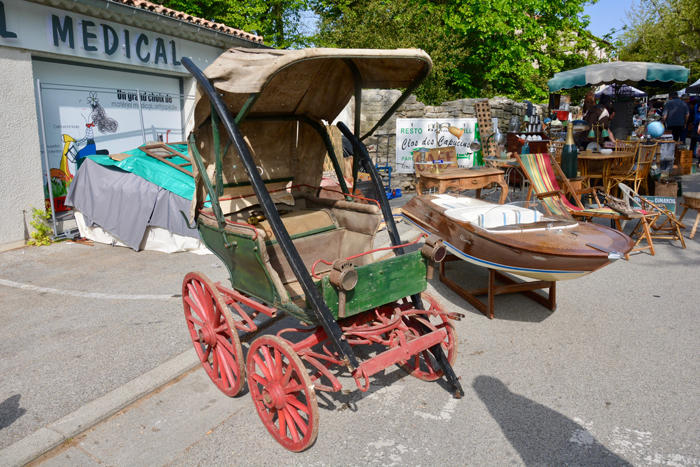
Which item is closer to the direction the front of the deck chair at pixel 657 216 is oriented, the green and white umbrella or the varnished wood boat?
the varnished wood boat

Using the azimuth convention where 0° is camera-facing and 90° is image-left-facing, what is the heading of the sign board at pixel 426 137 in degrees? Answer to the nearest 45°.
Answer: approximately 0°

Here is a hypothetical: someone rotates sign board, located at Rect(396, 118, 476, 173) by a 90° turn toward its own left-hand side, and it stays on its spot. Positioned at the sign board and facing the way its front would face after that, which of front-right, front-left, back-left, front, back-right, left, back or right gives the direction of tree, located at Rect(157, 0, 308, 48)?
back-left

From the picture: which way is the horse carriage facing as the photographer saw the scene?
facing the viewer and to the right of the viewer

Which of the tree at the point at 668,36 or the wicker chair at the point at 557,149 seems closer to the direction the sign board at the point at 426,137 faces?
the wicker chair

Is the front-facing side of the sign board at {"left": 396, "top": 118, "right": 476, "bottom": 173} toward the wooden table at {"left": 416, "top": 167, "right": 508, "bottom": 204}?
yes

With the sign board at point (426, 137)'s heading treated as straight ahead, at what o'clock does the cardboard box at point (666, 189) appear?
The cardboard box is roughly at 10 o'clock from the sign board.

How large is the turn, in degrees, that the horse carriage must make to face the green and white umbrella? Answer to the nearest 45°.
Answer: approximately 90° to its left

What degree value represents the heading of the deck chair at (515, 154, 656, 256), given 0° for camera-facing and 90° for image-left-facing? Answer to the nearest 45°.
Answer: approximately 315°

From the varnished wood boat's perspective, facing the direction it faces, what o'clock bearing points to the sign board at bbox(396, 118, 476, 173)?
The sign board is roughly at 7 o'clock from the varnished wood boat.

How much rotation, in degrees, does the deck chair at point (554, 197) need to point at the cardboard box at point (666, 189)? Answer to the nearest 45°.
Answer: approximately 90° to its left

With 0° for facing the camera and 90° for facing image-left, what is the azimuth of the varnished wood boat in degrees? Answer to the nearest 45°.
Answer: approximately 315°

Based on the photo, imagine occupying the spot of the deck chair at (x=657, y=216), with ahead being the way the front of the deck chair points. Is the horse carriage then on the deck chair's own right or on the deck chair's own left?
on the deck chair's own right

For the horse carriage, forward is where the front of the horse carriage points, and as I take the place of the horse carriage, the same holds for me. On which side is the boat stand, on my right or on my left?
on my left

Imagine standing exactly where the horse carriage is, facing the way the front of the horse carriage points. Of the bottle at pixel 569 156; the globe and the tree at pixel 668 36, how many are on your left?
3
